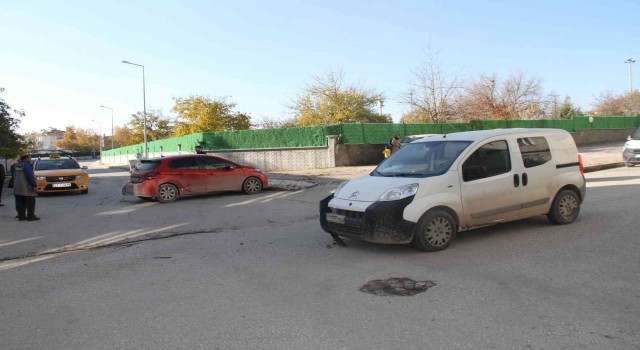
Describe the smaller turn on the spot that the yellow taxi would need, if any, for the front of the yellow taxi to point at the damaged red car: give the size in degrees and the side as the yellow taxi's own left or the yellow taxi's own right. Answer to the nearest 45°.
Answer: approximately 45° to the yellow taxi's own left

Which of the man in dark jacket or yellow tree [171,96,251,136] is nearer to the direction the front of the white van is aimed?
the man in dark jacket

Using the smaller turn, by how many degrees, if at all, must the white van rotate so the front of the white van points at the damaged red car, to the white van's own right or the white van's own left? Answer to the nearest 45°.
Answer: approximately 90° to the white van's own right

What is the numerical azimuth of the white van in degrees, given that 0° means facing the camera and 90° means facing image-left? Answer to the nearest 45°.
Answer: approximately 45°

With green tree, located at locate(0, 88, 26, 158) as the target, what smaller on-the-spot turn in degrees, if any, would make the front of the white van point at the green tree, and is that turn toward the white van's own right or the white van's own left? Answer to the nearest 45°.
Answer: approximately 90° to the white van's own right

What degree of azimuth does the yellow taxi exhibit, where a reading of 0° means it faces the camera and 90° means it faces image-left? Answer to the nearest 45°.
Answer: approximately 0°

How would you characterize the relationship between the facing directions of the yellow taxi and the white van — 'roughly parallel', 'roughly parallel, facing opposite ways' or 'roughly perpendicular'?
roughly perpendicular

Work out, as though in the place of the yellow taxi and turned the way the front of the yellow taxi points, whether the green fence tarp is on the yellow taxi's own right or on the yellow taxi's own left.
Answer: on the yellow taxi's own left
